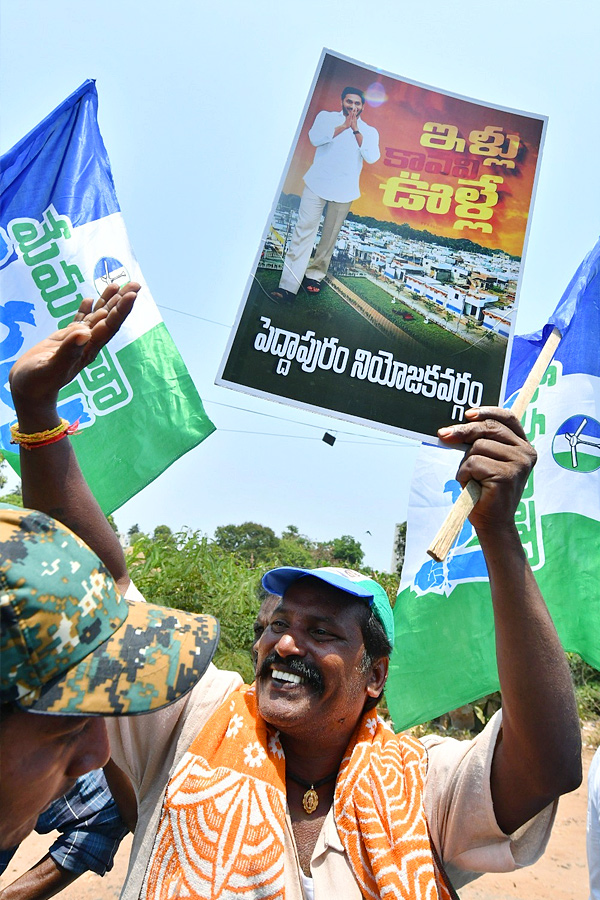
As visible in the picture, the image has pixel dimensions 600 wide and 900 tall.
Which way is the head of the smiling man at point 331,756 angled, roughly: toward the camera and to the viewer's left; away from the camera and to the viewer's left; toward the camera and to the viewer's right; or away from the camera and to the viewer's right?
toward the camera and to the viewer's left

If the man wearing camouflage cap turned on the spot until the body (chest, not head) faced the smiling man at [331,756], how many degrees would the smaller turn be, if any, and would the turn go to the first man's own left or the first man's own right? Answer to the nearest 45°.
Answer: approximately 45° to the first man's own left

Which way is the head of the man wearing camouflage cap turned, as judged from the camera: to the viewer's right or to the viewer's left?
to the viewer's right

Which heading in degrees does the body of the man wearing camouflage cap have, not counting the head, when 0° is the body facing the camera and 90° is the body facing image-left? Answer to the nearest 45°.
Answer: approximately 270°
